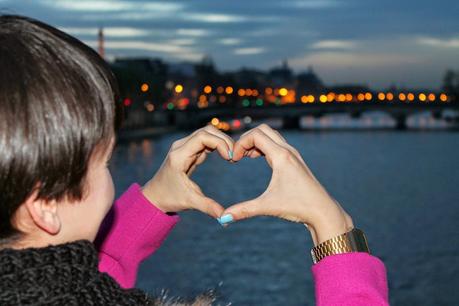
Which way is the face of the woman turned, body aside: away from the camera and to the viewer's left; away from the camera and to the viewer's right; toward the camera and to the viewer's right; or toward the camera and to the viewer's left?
away from the camera and to the viewer's right

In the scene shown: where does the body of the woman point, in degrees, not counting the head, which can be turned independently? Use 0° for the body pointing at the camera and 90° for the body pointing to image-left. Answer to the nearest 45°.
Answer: approximately 225°
